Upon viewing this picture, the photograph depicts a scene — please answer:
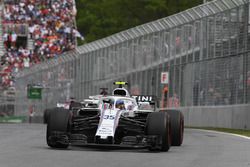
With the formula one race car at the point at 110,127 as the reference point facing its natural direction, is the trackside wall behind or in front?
behind

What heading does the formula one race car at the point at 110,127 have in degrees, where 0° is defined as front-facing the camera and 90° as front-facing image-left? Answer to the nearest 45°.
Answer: approximately 0°
